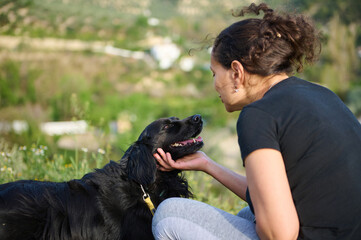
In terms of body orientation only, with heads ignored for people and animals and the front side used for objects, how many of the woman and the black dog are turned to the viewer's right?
1

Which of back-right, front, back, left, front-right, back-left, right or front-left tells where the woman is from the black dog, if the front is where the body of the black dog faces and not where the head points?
front-right

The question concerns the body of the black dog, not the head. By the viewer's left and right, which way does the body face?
facing to the right of the viewer

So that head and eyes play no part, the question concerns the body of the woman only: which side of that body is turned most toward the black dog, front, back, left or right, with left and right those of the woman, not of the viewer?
front

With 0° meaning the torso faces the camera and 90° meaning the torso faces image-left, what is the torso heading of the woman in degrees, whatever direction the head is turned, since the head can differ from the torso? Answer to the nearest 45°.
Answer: approximately 135°
